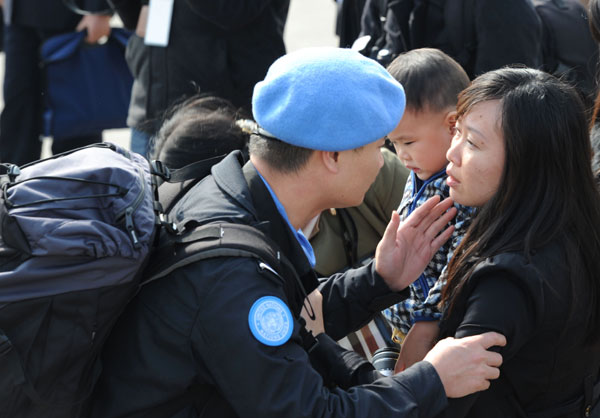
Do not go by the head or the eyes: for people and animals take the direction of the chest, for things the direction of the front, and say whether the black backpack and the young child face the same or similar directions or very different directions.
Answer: same or similar directions

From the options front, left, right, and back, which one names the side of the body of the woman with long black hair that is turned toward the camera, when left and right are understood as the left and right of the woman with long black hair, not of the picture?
left

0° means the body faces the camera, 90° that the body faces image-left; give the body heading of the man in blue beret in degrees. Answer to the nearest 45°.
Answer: approximately 270°

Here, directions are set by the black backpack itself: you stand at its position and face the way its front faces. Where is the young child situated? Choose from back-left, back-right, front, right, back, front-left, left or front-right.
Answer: back-right

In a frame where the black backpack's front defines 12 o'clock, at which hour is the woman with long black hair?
The woman with long black hair is roughly at 6 o'clock from the black backpack.

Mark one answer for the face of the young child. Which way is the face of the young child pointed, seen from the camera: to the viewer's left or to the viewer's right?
to the viewer's left

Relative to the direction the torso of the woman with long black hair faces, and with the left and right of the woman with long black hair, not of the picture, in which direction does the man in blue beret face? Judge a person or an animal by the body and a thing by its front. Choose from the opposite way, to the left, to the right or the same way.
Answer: the opposite way

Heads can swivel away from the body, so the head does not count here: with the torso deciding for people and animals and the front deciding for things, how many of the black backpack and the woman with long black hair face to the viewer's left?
2

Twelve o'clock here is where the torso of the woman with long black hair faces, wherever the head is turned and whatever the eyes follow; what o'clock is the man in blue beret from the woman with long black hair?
The man in blue beret is roughly at 11 o'clock from the woman with long black hair.

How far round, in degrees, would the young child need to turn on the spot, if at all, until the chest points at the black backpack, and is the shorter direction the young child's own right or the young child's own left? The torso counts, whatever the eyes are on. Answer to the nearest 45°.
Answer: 0° — they already face it

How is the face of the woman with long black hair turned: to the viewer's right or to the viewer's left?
to the viewer's left

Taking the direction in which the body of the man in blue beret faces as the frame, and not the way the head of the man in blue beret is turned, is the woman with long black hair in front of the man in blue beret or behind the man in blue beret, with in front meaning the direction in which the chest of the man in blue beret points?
in front

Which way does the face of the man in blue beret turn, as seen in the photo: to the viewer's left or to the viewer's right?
to the viewer's right

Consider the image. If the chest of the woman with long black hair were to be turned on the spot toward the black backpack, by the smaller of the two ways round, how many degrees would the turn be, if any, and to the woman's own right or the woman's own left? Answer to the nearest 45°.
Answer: approximately 45° to the woman's own left

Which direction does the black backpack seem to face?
to the viewer's left
